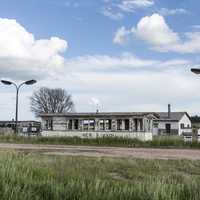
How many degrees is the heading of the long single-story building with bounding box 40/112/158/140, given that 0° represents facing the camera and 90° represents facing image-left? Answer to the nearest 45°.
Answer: approximately 0°
